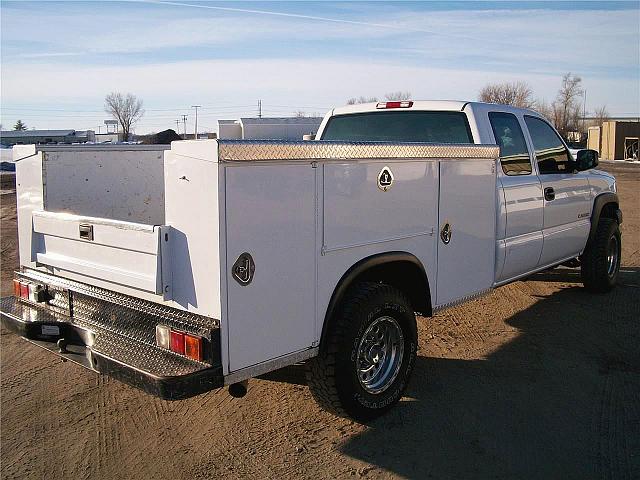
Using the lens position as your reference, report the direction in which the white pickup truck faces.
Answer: facing away from the viewer and to the right of the viewer
